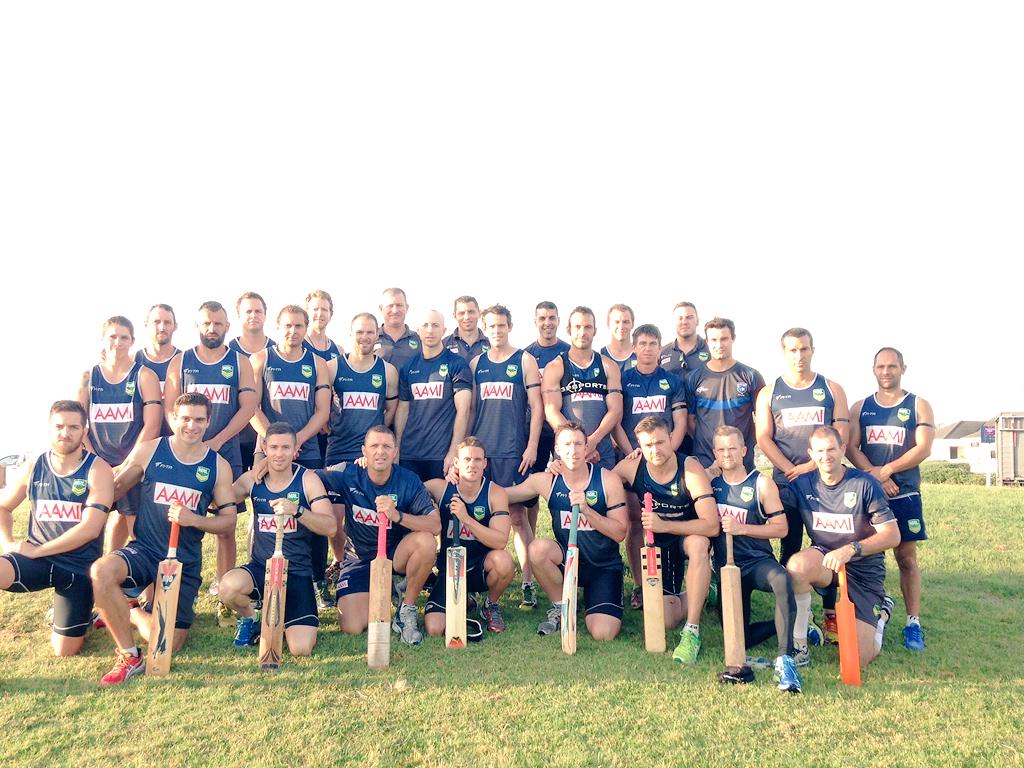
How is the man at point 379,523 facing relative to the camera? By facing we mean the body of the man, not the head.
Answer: toward the camera

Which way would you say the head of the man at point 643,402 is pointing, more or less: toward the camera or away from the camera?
toward the camera

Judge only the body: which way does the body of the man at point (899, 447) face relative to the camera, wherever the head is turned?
toward the camera

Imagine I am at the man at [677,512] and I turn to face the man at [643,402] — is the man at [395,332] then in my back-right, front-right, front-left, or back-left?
front-left

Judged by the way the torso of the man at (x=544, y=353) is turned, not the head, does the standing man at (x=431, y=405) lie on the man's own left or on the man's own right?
on the man's own right

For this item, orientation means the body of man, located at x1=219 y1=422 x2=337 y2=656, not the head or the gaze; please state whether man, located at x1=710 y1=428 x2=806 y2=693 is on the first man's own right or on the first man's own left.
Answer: on the first man's own left

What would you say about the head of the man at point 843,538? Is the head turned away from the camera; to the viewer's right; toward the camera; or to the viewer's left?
toward the camera

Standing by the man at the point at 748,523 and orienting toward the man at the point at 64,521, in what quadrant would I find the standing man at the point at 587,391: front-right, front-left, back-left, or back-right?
front-right

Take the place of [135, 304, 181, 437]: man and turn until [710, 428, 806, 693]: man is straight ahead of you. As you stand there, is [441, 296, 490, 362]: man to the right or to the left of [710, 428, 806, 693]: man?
left

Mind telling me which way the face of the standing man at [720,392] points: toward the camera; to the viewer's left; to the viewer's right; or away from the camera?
toward the camera

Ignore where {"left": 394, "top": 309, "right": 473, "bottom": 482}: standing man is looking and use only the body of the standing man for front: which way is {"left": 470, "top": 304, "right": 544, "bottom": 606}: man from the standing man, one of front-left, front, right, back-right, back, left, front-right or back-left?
left

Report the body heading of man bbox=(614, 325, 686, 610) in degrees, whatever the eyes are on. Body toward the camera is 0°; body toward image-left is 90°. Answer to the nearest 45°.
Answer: approximately 0°

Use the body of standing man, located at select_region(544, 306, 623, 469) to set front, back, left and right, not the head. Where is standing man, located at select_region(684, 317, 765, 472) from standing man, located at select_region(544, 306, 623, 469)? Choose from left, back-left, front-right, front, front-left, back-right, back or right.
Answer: left

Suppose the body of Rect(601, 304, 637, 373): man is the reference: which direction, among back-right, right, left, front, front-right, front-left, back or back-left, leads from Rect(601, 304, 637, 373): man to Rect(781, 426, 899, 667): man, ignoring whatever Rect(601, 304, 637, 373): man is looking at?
front-left

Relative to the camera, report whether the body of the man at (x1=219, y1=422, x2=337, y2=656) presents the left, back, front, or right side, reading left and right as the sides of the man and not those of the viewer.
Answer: front
